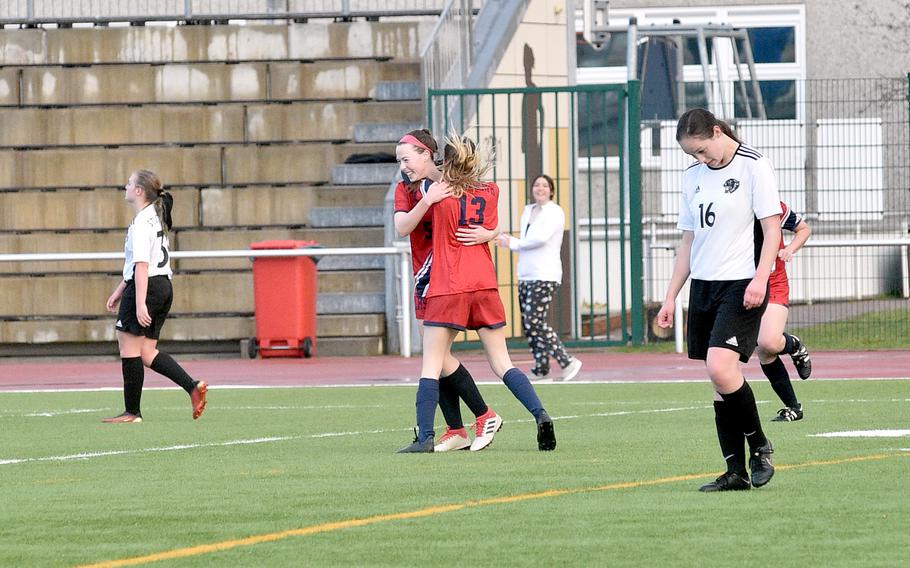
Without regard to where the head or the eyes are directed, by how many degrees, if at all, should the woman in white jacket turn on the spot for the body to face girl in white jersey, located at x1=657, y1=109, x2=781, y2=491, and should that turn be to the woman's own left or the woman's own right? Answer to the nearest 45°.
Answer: approximately 45° to the woman's own left

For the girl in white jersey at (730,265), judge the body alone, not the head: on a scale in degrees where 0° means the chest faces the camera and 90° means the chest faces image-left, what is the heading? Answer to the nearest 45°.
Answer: approximately 45°

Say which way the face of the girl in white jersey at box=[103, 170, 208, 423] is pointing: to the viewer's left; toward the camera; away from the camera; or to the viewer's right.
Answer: to the viewer's left

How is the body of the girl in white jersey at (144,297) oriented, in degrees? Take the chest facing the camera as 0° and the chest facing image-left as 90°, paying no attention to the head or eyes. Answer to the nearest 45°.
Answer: approximately 90°

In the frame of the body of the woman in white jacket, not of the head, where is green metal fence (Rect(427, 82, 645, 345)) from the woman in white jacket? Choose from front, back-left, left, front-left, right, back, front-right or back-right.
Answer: back-right

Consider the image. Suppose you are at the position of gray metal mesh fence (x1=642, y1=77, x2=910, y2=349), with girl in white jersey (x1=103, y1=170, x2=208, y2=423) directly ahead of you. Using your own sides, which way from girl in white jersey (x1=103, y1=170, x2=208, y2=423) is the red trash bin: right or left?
right
